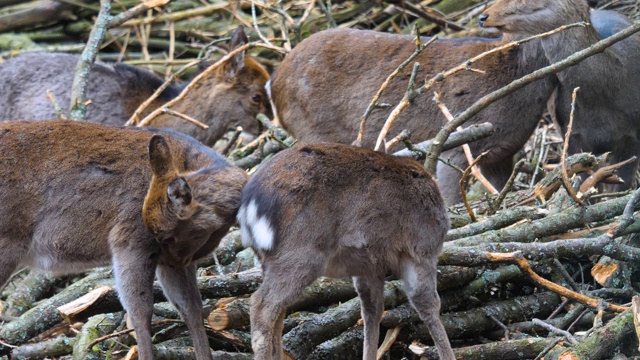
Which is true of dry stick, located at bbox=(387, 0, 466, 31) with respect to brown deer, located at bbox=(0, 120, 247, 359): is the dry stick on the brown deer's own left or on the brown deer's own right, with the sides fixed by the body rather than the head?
on the brown deer's own left

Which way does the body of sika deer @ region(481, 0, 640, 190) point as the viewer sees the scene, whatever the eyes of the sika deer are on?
to the viewer's left

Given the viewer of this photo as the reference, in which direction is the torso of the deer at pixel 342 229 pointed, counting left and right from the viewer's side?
facing away from the viewer and to the right of the viewer

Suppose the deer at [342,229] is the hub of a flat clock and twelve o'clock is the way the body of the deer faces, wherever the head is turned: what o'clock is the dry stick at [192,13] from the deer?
The dry stick is roughly at 10 o'clock from the deer.

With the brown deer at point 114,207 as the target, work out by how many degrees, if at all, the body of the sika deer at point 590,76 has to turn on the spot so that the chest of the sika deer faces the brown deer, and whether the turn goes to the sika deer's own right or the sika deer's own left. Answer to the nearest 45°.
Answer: approximately 45° to the sika deer's own left

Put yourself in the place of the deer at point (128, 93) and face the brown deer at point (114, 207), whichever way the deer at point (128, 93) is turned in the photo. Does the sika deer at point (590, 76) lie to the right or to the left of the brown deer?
left

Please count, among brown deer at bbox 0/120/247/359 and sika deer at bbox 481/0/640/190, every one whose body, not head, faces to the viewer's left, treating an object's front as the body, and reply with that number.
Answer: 1

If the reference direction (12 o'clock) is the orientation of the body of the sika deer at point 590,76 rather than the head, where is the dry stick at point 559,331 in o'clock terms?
The dry stick is roughly at 9 o'clock from the sika deer.

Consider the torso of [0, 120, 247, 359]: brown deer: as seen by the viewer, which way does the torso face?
to the viewer's right
